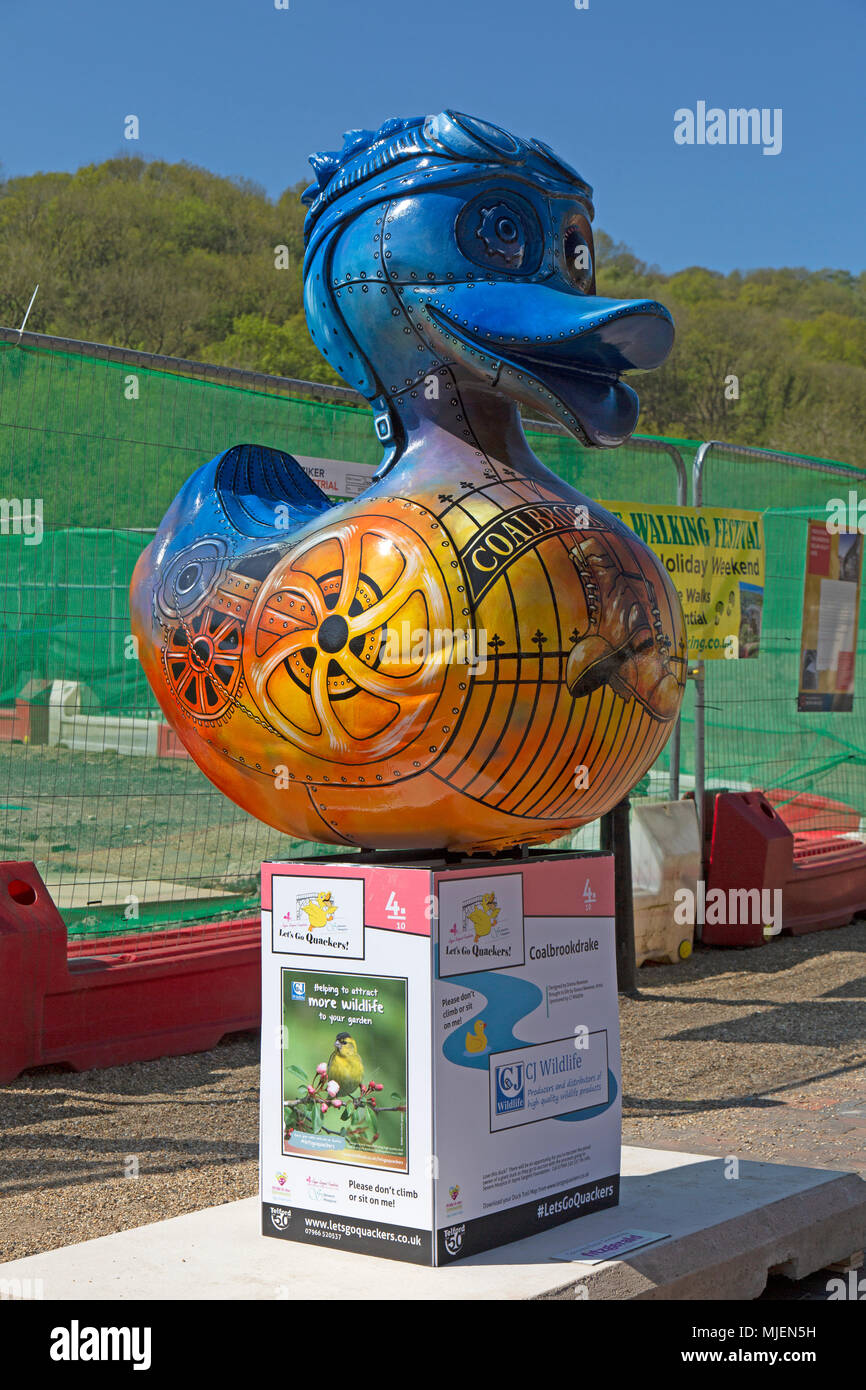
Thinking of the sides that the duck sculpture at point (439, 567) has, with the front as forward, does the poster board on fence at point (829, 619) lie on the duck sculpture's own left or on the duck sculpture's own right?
on the duck sculpture's own left

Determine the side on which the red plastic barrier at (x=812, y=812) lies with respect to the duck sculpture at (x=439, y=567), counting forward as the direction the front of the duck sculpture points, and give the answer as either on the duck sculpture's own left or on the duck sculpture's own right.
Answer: on the duck sculpture's own left

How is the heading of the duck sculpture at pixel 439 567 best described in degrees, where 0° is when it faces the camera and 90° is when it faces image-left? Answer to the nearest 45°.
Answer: approximately 315°

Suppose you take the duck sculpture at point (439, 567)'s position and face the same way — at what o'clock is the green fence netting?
The green fence netting is roughly at 8 o'clock from the duck sculpture.
